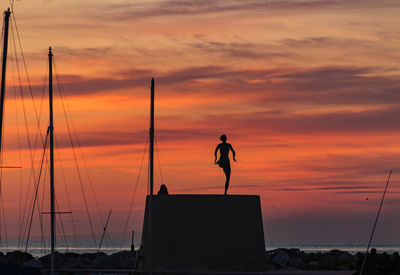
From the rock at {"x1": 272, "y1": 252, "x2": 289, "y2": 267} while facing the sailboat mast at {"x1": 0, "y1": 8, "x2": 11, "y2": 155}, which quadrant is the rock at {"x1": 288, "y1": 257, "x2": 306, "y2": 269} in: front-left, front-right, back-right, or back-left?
back-left

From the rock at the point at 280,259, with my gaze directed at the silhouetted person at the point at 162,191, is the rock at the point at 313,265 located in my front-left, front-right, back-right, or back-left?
back-left

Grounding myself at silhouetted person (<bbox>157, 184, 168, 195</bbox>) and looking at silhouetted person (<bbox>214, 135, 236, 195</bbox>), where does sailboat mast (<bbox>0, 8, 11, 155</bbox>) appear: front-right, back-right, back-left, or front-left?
back-right
